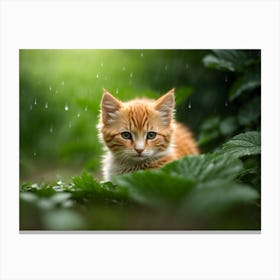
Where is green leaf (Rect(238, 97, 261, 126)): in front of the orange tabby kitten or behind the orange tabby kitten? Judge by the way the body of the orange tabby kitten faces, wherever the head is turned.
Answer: behind

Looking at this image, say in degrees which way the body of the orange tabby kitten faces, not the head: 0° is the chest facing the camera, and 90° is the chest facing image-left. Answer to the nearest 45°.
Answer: approximately 45°

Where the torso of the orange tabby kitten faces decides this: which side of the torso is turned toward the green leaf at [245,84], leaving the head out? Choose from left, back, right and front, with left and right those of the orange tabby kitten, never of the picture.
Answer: back

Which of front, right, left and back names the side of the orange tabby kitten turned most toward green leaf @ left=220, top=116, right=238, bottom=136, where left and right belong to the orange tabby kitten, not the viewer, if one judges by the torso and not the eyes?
back
